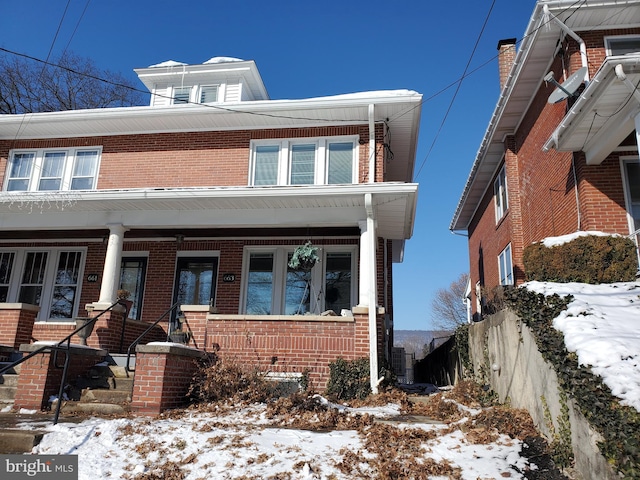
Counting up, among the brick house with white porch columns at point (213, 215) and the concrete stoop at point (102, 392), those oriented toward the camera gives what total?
2

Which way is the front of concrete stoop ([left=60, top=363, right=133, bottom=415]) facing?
toward the camera

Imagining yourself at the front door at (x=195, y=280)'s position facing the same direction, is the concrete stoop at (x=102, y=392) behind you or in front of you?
in front

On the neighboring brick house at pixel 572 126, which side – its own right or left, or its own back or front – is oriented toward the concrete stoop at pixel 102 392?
right

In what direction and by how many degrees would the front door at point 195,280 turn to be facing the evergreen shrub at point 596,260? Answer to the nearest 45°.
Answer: approximately 45° to its left

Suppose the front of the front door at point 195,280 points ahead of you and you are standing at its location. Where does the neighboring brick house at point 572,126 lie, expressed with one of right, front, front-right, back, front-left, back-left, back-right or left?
front-left

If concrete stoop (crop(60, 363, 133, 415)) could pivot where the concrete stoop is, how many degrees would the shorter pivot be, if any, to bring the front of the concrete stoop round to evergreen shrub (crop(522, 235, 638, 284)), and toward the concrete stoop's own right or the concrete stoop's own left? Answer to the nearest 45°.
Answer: approximately 45° to the concrete stoop's own left

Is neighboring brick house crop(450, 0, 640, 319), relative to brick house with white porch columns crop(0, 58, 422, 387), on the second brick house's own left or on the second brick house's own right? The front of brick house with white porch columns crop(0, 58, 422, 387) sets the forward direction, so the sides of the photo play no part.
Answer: on the second brick house's own left

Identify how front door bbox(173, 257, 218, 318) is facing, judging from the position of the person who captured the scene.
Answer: facing the viewer

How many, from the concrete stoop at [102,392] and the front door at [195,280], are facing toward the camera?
2

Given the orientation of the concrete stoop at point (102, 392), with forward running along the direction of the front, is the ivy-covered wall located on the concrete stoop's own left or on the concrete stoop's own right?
on the concrete stoop's own left
